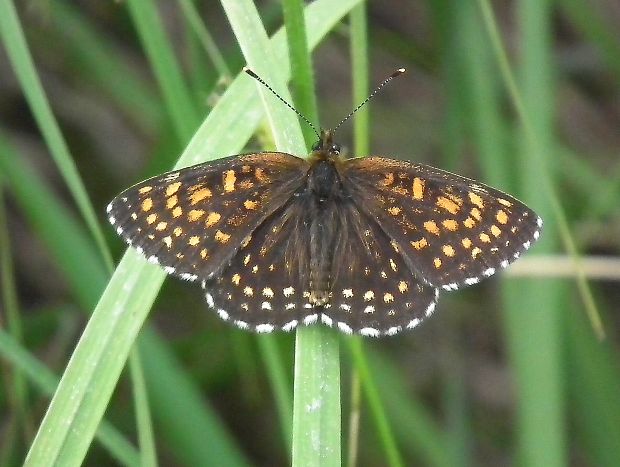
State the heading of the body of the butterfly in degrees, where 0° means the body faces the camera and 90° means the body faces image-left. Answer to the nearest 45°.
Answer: approximately 180°
